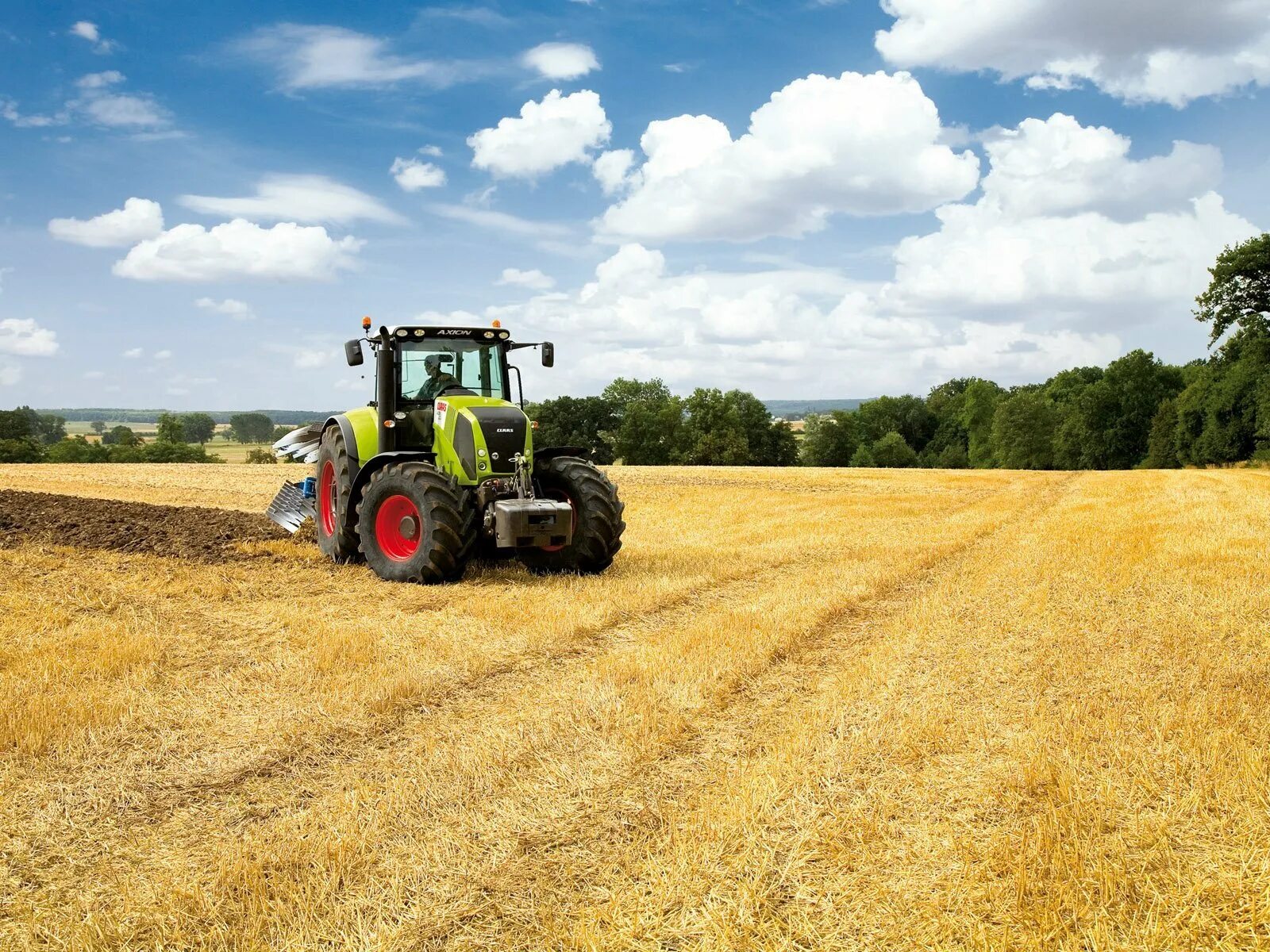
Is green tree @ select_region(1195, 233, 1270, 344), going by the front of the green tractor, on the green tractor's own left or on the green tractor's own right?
on the green tractor's own left

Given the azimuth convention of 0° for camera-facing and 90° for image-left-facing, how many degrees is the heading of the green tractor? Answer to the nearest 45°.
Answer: approximately 315°

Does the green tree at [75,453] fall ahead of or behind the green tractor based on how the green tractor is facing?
behind

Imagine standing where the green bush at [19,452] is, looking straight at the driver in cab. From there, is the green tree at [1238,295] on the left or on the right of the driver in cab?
left

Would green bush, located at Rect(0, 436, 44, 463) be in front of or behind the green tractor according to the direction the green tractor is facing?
behind
